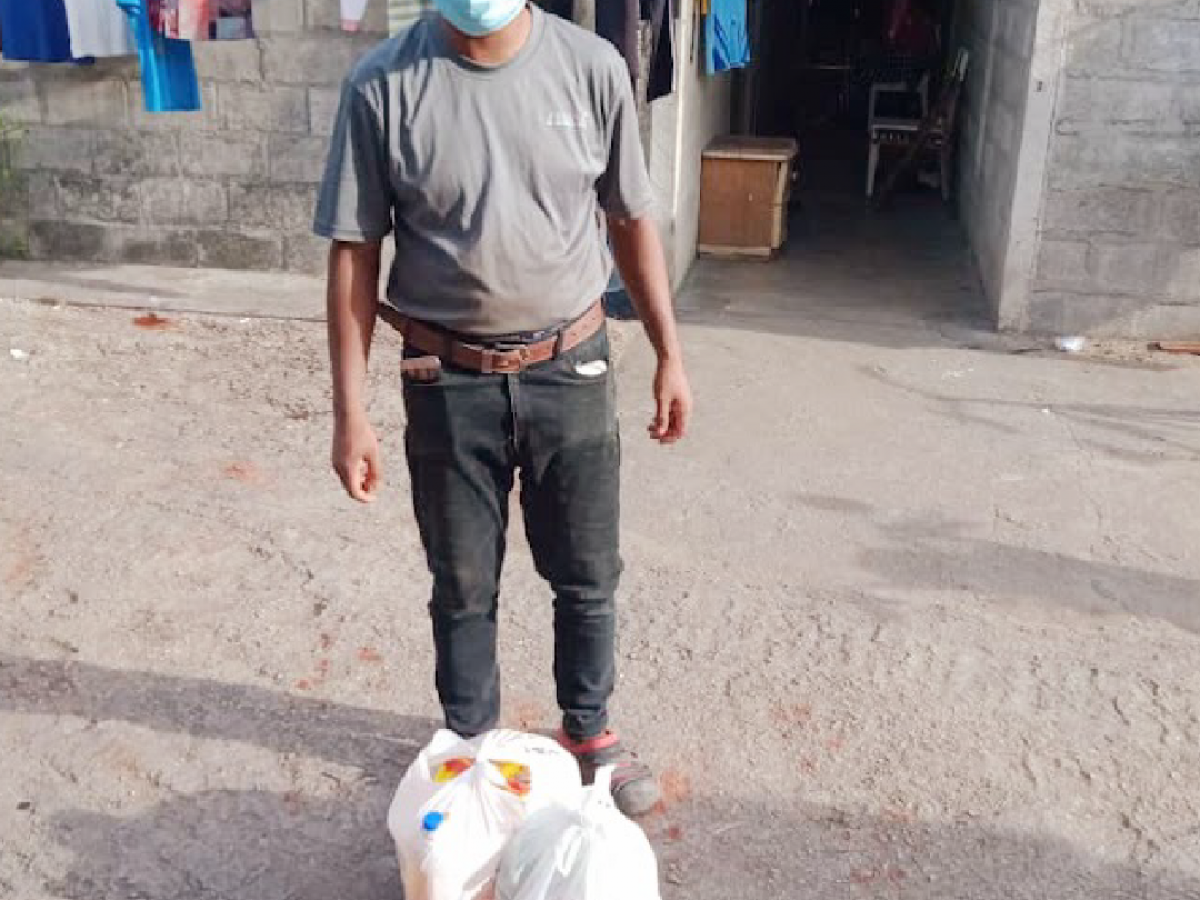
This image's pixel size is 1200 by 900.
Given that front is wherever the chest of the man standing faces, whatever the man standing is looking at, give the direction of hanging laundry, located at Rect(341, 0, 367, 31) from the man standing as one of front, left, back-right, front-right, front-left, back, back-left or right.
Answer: back

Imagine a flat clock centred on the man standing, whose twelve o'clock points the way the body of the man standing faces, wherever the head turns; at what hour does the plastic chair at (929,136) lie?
The plastic chair is roughly at 7 o'clock from the man standing.

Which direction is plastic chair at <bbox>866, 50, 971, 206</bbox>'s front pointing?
to the viewer's left

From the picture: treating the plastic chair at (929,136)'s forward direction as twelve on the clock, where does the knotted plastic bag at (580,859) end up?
The knotted plastic bag is roughly at 9 o'clock from the plastic chair.
